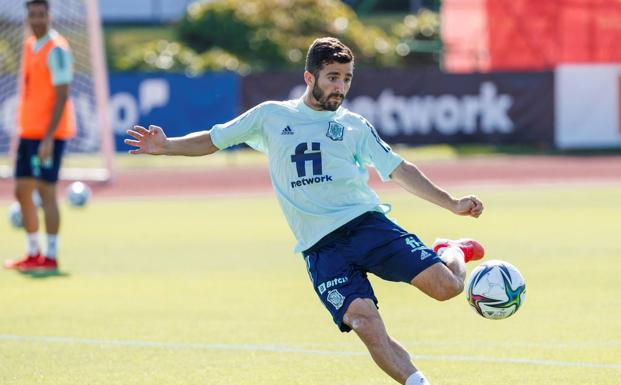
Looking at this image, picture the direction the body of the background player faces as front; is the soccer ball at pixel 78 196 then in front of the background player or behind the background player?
behind

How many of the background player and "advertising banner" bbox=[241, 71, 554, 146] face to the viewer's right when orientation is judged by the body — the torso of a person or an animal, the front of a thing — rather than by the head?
0

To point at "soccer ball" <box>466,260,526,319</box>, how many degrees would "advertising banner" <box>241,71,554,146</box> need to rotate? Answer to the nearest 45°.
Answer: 0° — it already faces it

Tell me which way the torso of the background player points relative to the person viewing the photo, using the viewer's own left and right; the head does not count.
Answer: facing the viewer and to the left of the viewer

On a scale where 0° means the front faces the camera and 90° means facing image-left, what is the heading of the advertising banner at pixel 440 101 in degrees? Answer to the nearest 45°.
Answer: approximately 0°

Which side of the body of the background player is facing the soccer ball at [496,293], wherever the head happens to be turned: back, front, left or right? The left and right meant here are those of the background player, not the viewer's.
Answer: left

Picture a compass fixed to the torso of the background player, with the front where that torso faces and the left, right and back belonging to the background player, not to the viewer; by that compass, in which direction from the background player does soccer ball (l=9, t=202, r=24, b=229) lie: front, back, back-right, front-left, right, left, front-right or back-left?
back-right

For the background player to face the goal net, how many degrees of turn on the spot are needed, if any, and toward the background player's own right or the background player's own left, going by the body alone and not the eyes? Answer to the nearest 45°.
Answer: approximately 135° to the background player's own right

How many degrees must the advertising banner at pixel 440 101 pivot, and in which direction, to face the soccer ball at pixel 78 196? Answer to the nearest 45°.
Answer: approximately 45° to its right

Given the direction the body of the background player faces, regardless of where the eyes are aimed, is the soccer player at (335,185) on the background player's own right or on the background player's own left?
on the background player's own left

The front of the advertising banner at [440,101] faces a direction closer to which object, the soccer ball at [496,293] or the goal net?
the soccer ball
